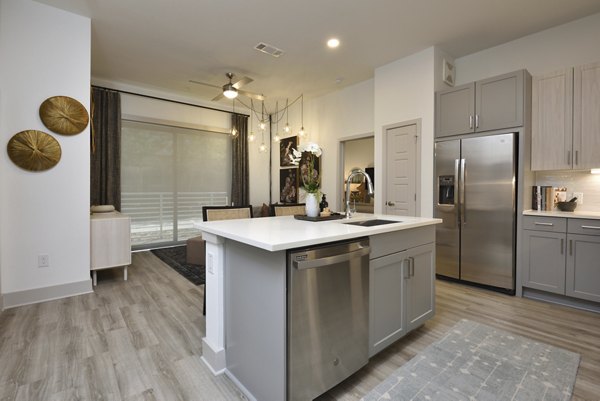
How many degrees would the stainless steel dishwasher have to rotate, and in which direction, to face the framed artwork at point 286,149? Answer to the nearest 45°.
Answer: approximately 135° to its left

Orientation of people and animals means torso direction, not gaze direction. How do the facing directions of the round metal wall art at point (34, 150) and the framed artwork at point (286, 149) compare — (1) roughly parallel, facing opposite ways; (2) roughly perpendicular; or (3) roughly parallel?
roughly perpendicular

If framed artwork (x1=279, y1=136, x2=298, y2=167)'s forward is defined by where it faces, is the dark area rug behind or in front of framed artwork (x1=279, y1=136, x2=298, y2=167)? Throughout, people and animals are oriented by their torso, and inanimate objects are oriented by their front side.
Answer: in front

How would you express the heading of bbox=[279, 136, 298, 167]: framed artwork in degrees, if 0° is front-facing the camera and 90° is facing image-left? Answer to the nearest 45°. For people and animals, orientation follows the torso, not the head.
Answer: approximately 45°

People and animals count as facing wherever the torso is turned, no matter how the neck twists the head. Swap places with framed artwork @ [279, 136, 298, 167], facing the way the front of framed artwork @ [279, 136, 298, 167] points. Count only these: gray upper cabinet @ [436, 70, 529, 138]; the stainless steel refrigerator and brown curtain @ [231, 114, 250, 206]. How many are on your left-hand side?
2

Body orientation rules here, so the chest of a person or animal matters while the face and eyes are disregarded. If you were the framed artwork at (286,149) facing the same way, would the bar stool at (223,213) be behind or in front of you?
in front
